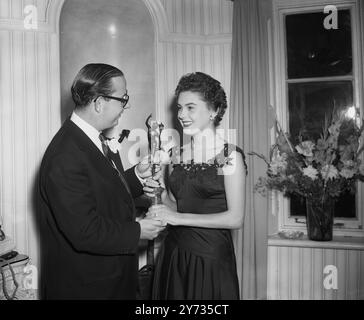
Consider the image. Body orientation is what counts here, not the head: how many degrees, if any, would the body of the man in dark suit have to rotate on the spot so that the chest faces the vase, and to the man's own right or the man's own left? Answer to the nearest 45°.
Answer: approximately 45° to the man's own left

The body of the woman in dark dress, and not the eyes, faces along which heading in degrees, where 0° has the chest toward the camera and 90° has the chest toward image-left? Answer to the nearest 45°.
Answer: approximately 45°

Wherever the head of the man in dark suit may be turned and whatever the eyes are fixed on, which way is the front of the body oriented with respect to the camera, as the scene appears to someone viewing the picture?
to the viewer's right

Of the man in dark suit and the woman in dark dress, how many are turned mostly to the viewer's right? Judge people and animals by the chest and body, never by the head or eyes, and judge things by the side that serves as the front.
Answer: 1

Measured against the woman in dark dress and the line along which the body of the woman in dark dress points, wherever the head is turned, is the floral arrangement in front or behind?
behind

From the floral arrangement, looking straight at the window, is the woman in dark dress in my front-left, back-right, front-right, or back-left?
back-left

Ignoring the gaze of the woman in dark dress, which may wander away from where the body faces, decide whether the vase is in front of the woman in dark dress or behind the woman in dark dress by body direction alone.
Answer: behind

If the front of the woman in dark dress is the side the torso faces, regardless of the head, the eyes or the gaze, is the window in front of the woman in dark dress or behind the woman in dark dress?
behind
